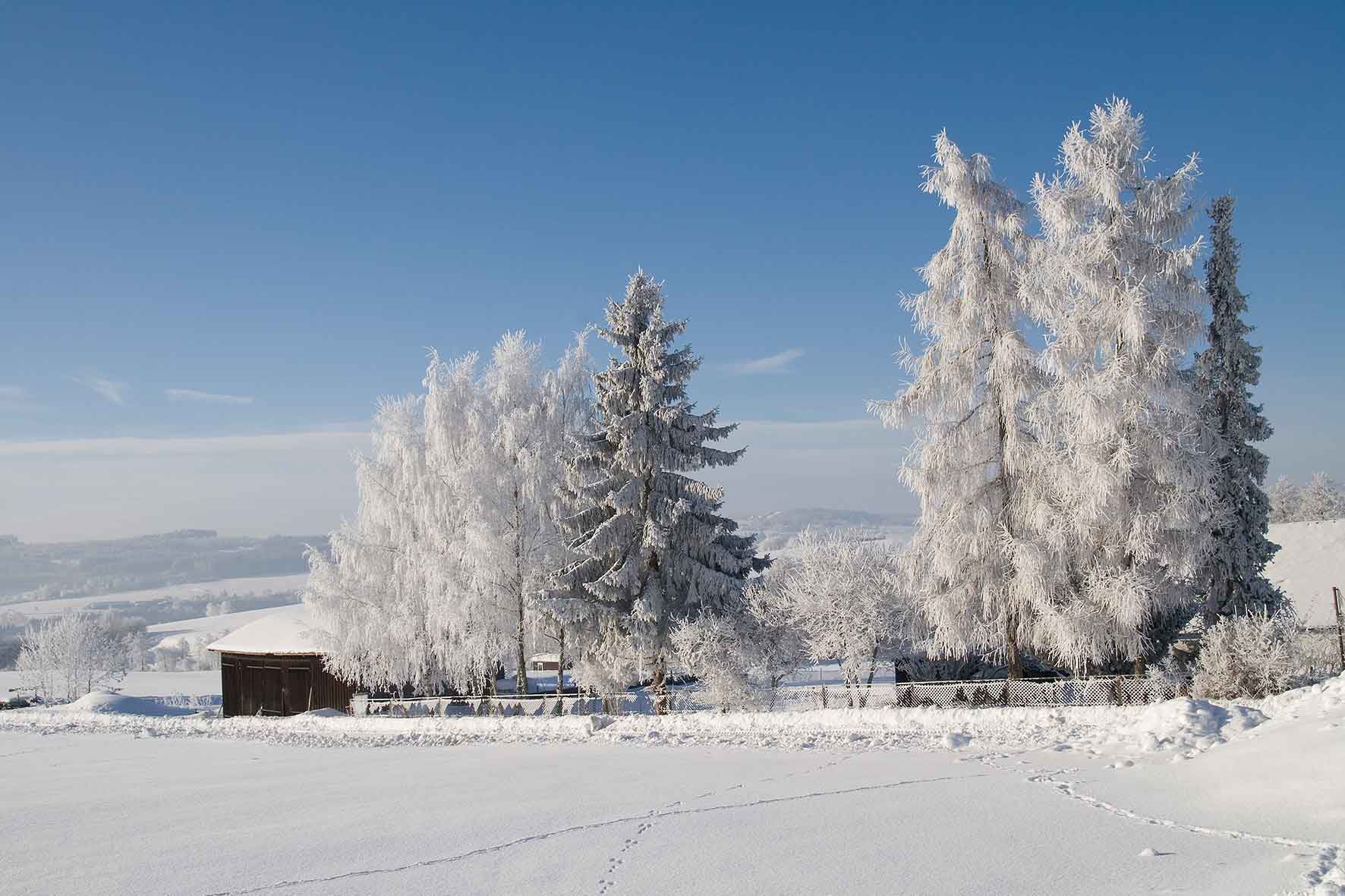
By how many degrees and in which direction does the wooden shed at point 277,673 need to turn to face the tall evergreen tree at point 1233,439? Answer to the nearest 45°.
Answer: approximately 45° to its left

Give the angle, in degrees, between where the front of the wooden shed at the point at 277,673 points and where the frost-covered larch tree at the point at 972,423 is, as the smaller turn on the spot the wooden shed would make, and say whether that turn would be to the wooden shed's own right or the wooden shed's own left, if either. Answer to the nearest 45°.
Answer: approximately 45° to the wooden shed's own left

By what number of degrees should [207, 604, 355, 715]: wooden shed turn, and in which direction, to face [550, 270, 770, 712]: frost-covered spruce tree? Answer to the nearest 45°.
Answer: approximately 45° to its left

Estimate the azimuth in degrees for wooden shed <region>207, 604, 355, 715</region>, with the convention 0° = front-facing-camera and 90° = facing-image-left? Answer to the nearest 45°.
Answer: approximately 0°
